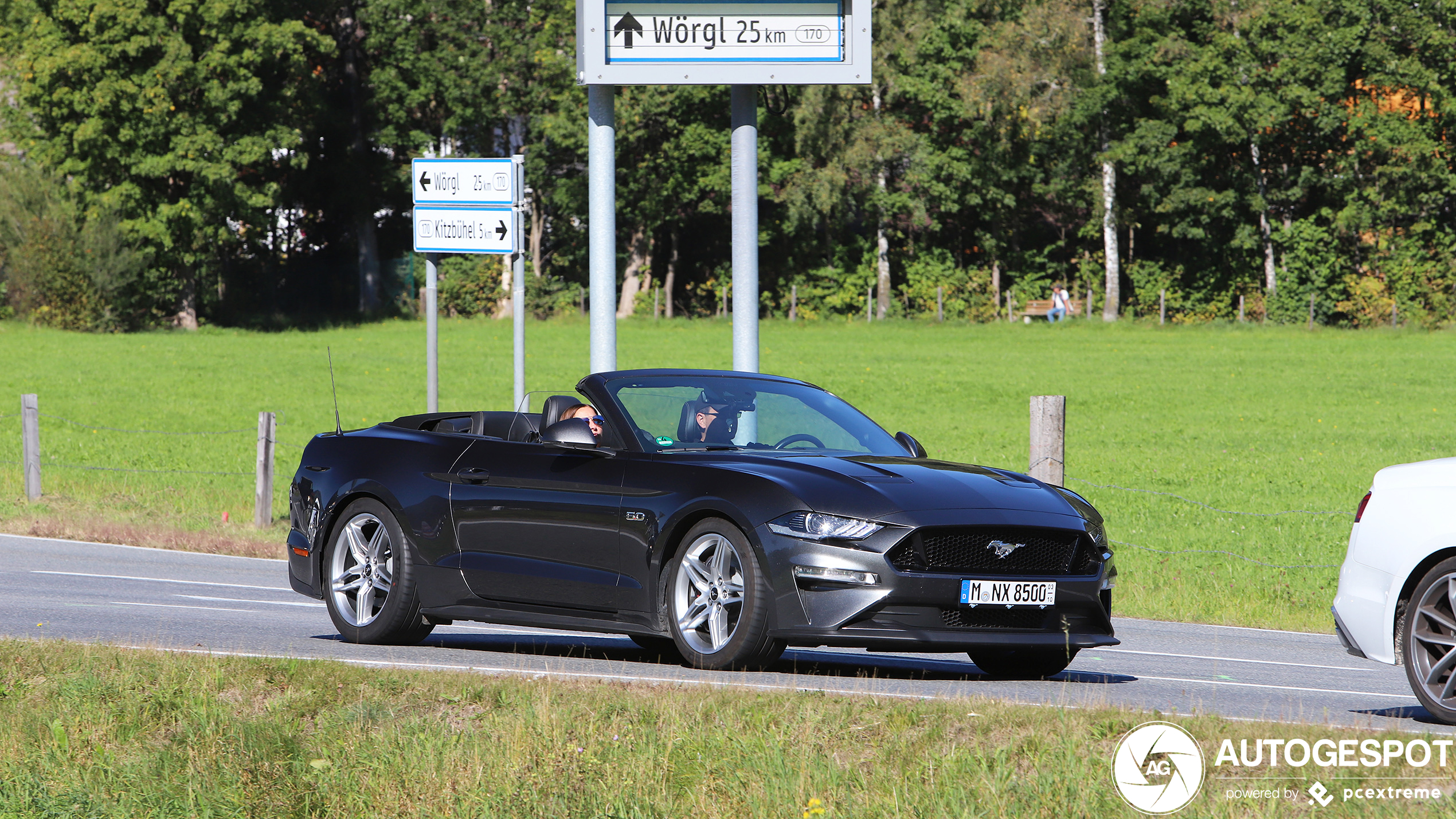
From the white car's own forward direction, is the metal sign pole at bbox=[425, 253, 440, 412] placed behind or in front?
behind

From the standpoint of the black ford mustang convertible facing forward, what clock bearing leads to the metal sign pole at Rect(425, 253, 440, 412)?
The metal sign pole is roughly at 7 o'clock from the black ford mustang convertible.

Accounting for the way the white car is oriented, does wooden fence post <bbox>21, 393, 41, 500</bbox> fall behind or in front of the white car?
behind

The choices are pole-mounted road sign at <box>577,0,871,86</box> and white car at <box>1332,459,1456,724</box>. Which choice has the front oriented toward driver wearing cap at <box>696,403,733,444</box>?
the pole-mounted road sign

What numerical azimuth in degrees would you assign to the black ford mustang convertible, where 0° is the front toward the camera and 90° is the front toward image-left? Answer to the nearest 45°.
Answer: approximately 315°

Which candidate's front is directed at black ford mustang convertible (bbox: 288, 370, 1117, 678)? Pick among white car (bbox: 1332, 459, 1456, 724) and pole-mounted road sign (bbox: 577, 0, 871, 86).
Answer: the pole-mounted road sign

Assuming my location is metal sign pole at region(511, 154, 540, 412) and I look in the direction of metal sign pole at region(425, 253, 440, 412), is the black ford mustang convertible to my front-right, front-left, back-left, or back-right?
back-left

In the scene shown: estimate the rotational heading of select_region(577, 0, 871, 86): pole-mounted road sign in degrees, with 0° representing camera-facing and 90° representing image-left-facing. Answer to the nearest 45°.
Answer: approximately 0°

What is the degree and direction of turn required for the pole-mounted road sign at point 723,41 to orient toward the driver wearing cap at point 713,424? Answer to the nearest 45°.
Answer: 0° — it already faces them

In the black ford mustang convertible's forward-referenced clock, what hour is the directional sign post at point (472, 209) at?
The directional sign post is roughly at 7 o'clock from the black ford mustang convertible.
